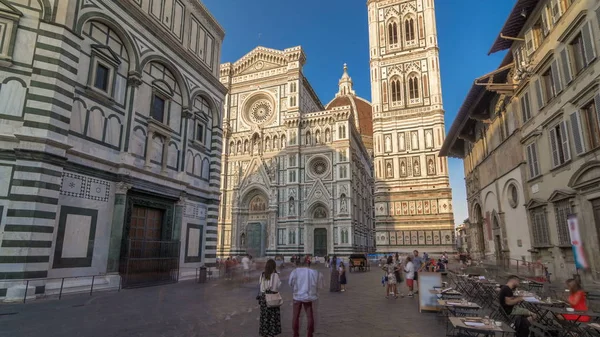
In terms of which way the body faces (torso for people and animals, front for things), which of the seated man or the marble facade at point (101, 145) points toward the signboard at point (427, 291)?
the marble facade

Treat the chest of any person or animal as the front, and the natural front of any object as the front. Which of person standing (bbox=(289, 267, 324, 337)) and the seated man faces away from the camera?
the person standing

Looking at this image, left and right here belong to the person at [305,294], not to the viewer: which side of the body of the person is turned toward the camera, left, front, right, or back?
back

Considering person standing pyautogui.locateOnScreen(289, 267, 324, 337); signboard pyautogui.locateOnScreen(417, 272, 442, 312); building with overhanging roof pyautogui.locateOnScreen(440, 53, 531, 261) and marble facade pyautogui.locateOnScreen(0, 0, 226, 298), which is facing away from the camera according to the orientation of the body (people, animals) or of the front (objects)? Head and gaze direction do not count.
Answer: the person standing

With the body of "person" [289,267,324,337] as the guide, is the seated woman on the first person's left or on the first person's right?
on the first person's right

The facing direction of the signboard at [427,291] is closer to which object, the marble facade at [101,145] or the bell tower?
the marble facade

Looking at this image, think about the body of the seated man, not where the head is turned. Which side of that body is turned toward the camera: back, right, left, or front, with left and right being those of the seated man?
right

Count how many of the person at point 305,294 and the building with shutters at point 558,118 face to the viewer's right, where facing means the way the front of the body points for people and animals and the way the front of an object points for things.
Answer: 0

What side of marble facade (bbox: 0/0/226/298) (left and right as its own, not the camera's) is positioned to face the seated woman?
front

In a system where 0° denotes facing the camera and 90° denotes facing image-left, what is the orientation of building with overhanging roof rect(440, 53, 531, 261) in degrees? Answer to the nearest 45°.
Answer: approximately 45°

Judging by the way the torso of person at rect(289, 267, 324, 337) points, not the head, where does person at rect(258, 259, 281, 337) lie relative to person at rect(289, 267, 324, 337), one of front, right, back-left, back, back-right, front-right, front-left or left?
left

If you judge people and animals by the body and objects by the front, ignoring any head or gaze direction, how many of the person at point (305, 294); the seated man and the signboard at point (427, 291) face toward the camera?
1

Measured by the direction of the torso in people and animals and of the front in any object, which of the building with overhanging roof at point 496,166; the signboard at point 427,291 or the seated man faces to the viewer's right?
the seated man
